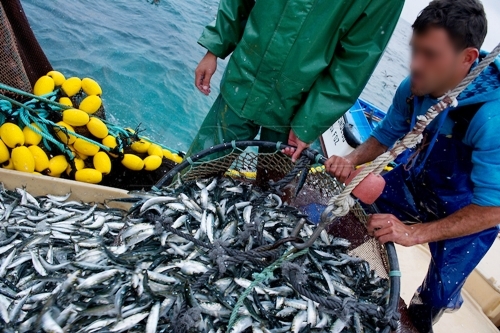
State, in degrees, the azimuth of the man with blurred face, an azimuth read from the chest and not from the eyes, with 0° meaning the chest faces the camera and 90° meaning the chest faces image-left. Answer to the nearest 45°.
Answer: approximately 45°

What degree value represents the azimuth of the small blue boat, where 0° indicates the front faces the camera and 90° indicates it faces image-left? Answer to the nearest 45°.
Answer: approximately 45°

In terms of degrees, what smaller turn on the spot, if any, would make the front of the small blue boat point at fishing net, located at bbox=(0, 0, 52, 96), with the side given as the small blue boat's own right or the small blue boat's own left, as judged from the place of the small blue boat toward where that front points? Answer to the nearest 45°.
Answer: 0° — it already faces it

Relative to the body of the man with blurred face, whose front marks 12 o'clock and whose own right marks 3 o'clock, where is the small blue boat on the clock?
The small blue boat is roughly at 4 o'clock from the man with blurred face.

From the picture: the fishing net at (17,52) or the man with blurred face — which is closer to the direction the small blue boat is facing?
the fishing net
